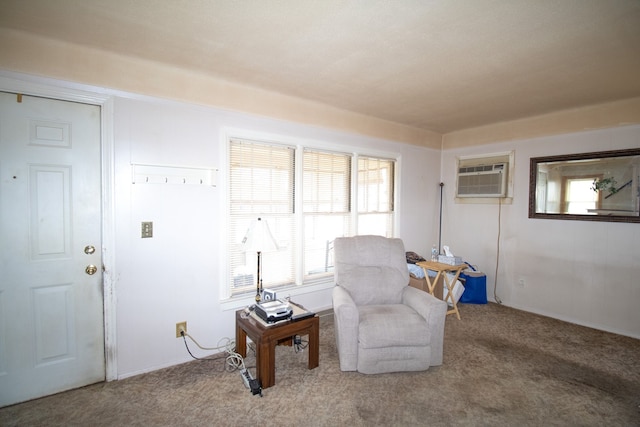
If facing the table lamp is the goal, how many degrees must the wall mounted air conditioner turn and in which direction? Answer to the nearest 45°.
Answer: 0° — it already faces it

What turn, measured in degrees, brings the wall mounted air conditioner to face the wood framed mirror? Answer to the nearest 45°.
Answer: approximately 135° to its left

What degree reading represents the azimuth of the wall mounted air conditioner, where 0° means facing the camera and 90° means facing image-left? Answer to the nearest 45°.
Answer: approximately 45°

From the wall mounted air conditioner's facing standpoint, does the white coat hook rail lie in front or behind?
in front

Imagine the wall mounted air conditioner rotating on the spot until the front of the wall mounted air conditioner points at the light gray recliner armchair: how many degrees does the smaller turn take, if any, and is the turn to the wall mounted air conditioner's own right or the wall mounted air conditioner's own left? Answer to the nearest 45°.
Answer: approximately 45° to the wall mounted air conditioner's own left

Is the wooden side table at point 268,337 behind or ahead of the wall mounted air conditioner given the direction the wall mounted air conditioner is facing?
ahead

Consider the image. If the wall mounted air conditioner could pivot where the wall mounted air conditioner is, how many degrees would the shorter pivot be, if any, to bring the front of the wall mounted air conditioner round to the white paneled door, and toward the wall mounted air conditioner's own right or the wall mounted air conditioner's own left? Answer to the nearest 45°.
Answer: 0° — it already faces it
